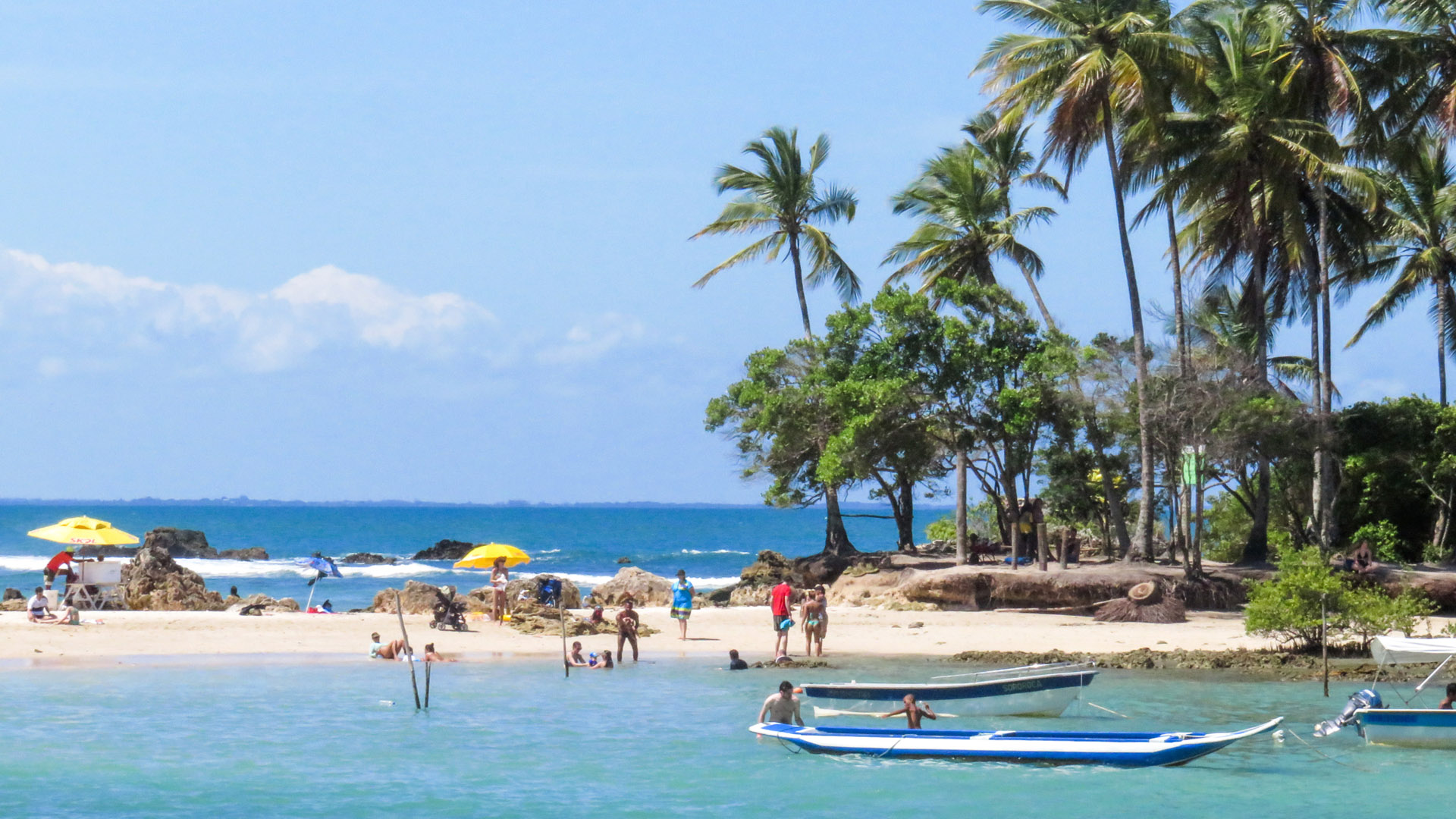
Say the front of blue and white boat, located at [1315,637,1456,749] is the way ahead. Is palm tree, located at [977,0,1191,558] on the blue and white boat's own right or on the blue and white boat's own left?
on the blue and white boat's own left

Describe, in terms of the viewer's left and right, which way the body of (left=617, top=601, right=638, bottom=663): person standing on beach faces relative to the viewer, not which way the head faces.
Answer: facing the viewer

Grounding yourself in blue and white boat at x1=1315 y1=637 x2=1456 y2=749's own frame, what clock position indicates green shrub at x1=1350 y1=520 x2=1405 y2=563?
The green shrub is roughly at 9 o'clock from the blue and white boat.

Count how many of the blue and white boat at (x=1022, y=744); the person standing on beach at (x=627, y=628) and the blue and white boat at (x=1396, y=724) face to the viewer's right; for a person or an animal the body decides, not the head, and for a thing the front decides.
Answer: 2

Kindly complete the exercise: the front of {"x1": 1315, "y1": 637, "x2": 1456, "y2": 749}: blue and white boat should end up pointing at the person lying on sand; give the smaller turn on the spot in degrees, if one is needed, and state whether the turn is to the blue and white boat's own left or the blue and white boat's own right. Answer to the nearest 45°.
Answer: approximately 180°

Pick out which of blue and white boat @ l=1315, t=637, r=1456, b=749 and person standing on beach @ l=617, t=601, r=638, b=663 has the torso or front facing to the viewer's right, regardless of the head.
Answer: the blue and white boat

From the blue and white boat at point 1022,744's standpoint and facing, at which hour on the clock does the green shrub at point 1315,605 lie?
The green shrub is roughly at 10 o'clock from the blue and white boat.

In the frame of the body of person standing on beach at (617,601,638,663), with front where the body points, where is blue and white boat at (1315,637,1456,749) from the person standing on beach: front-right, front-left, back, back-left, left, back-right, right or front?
front-left

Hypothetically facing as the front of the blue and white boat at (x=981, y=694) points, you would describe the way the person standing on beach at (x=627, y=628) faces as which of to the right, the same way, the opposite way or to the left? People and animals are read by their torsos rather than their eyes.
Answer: to the right

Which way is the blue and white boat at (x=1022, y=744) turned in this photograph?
to the viewer's right

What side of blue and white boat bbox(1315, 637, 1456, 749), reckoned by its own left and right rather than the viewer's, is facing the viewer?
right

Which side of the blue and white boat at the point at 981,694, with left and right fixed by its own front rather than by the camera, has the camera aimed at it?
right

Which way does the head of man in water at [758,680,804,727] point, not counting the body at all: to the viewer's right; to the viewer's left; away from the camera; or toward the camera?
toward the camera

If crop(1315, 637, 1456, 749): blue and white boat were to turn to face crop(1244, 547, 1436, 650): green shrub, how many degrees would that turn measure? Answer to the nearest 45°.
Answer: approximately 90° to its left

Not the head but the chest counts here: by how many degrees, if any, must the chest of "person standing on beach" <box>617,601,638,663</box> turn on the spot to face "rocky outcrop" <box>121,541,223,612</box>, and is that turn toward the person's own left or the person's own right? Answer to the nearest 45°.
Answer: approximately 135° to the person's own right

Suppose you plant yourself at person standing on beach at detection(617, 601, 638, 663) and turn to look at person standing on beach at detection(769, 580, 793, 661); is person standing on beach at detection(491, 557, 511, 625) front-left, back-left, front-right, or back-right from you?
back-left

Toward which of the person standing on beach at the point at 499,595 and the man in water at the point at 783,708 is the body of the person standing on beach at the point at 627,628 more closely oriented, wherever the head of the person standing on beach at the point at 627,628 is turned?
the man in water
